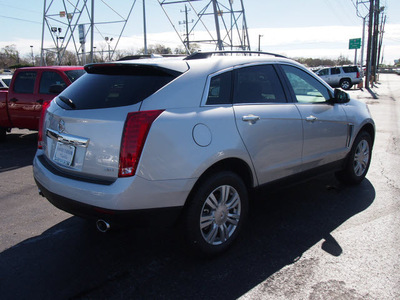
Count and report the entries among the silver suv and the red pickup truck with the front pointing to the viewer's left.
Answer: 0

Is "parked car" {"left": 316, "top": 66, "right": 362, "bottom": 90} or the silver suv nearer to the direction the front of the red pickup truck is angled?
the silver suv

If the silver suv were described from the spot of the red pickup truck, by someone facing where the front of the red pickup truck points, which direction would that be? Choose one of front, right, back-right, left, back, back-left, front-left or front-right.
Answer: front-right

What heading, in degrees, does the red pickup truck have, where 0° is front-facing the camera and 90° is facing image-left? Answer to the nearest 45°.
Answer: approximately 315°

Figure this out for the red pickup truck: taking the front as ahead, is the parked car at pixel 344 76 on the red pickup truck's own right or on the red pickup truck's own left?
on the red pickup truck's own left

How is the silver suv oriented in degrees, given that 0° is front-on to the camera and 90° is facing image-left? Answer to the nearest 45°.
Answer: approximately 225°
